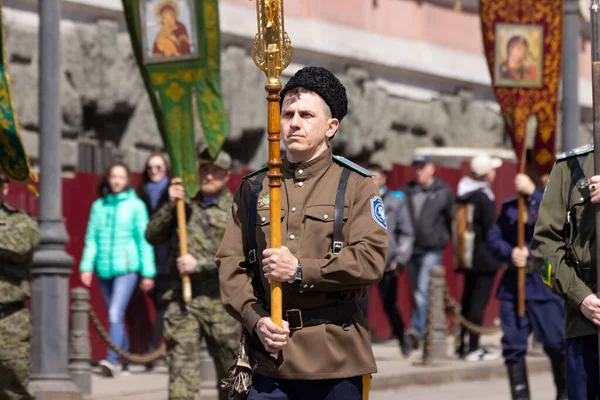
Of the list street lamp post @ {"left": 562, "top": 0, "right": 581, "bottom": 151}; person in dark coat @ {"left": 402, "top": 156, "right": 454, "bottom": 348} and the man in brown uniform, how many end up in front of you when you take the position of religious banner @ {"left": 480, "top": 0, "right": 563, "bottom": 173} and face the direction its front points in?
1

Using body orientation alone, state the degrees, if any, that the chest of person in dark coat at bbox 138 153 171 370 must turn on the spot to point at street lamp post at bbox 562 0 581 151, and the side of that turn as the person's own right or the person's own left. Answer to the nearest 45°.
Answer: approximately 90° to the person's own left

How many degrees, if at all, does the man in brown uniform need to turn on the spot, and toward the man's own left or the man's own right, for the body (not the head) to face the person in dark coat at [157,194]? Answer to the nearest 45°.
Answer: approximately 135° to the man's own right
